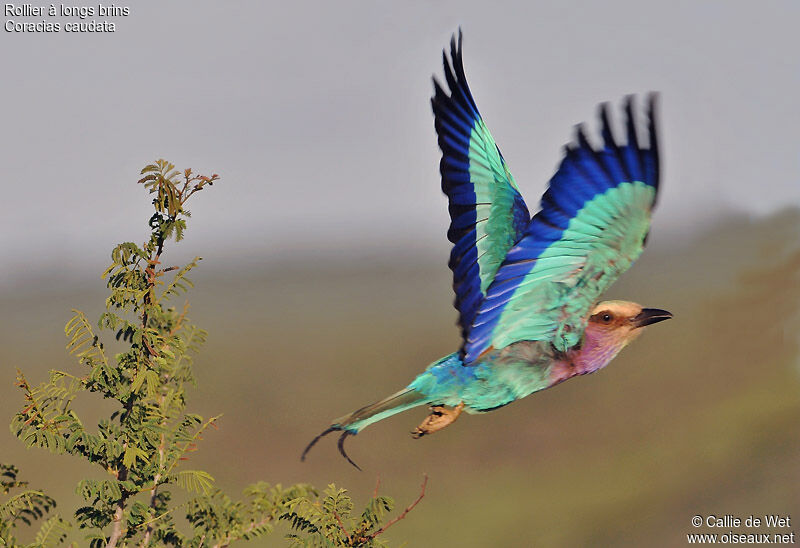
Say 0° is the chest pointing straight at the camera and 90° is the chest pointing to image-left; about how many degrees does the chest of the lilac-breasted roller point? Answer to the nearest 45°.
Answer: approximately 270°

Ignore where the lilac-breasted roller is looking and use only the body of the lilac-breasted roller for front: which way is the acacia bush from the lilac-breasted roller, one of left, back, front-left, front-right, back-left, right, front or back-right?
back
